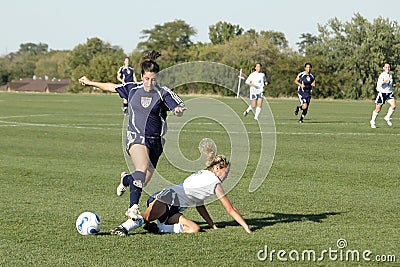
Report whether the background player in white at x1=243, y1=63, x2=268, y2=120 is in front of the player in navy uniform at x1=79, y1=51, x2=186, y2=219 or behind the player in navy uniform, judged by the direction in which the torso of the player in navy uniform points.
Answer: behind

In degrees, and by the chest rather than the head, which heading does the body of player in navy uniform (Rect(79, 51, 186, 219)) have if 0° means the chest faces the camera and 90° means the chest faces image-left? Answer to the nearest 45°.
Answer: approximately 0°
